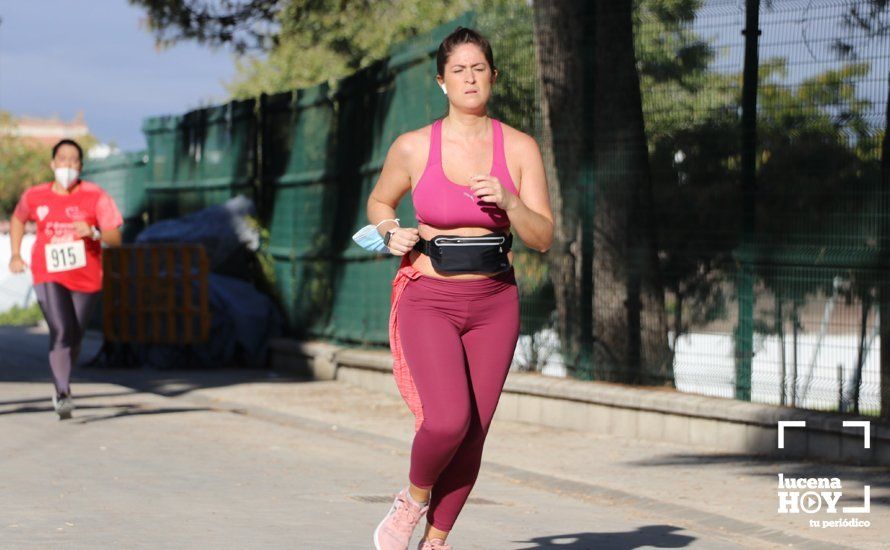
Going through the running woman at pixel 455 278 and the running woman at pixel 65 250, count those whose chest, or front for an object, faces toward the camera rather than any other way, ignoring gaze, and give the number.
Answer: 2

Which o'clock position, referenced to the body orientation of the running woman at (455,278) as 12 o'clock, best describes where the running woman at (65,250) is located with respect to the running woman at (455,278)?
the running woman at (65,250) is roughly at 5 o'clock from the running woman at (455,278).

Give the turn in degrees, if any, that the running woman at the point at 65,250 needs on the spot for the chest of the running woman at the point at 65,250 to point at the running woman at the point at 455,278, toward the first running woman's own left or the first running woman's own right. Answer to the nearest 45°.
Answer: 0° — they already face them

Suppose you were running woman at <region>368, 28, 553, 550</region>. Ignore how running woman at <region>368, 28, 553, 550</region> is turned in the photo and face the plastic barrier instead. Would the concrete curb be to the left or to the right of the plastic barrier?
right

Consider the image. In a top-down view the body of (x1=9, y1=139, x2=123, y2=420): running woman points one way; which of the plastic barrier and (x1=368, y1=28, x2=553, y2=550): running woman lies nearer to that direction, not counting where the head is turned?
the running woman

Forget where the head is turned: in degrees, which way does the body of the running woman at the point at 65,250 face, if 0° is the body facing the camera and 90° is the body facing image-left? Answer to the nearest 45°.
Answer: approximately 0°

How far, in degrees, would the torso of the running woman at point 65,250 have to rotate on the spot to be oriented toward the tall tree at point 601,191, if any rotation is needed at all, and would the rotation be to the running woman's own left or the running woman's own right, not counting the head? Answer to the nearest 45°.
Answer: approximately 90° to the running woman's own left

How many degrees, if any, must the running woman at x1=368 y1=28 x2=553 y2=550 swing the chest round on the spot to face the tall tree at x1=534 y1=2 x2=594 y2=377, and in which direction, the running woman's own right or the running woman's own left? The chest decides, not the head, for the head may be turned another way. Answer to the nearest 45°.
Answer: approximately 180°
